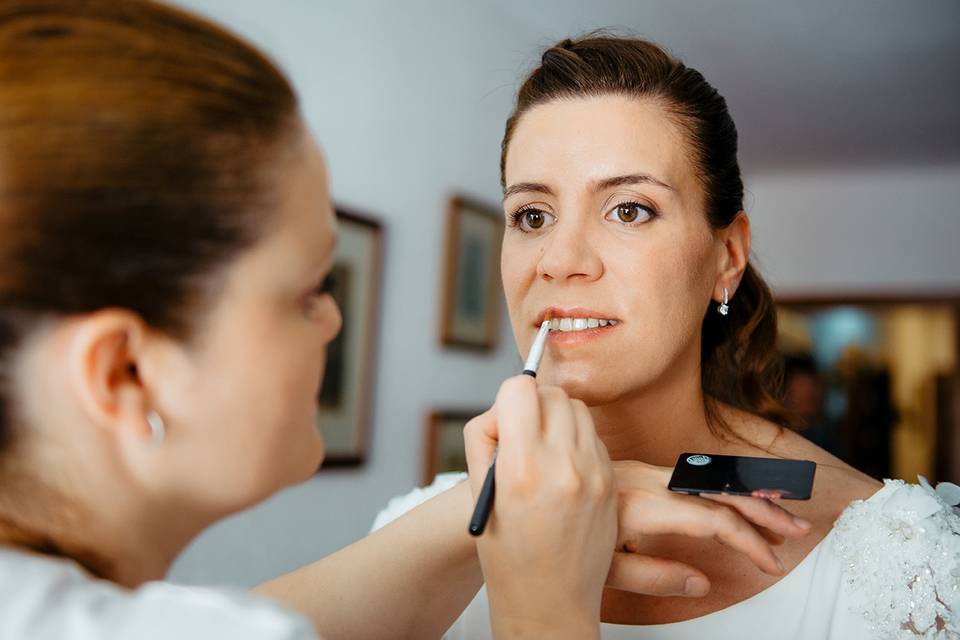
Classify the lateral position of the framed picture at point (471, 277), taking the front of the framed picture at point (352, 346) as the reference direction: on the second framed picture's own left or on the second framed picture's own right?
on the second framed picture's own left

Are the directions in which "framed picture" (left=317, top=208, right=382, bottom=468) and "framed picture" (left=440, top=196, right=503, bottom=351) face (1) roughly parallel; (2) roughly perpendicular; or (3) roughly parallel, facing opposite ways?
roughly parallel

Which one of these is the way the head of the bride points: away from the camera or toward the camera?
toward the camera

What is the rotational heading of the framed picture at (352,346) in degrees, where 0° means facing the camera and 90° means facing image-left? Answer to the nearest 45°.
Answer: approximately 315°

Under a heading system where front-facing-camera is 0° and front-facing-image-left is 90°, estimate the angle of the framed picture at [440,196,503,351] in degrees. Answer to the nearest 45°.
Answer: approximately 315°

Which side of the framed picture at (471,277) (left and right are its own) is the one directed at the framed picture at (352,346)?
right

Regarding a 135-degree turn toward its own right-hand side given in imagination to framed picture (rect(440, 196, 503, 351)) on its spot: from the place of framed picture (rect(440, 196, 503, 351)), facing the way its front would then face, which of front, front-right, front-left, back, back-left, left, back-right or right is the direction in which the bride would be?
left

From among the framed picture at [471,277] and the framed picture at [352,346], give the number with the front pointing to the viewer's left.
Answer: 0

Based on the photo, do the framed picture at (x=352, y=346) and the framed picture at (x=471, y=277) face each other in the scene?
no
